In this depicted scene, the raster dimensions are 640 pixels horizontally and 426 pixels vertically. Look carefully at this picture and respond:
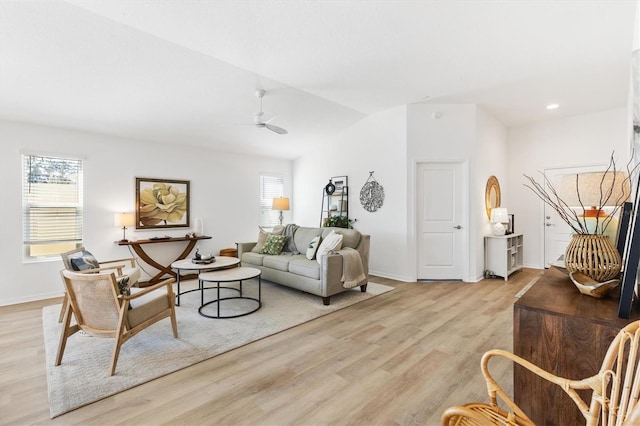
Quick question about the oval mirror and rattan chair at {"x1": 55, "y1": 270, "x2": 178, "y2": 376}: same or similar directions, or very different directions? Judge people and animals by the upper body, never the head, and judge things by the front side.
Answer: very different directions

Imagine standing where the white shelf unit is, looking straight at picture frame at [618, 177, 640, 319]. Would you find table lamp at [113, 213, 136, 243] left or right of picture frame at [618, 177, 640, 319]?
right

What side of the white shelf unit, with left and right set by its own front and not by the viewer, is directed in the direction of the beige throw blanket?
right

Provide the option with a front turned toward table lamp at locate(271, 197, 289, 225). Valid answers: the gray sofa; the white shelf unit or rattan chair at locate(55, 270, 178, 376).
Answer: the rattan chair

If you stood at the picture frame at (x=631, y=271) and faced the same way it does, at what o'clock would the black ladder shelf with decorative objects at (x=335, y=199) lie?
The black ladder shelf with decorative objects is roughly at 1 o'clock from the picture frame.

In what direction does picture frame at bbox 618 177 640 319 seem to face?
to the viewer's left

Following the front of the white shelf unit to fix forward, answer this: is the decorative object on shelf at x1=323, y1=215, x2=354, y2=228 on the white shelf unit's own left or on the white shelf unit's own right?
on the white shelf unit's own right

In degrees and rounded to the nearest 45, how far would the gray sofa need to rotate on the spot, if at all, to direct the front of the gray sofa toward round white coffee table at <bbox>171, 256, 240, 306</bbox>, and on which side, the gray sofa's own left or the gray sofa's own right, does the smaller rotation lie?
approximately 45° to the gray sofa's own right

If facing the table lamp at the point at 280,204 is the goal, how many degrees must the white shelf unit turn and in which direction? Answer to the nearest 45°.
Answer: approximately 135° to its right

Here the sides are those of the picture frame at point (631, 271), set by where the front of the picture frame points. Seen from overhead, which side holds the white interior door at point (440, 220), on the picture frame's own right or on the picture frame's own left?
on the picture frame's own right

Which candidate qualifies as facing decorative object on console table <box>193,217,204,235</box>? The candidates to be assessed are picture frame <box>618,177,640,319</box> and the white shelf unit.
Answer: the picture frame

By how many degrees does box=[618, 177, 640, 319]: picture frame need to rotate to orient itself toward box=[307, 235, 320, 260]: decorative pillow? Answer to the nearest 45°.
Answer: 0° — it already faces it

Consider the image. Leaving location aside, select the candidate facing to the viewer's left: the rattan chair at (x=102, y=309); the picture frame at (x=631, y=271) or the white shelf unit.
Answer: the picture frame

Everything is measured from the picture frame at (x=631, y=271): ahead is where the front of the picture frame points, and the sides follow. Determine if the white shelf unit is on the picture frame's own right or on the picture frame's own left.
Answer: on the picture frame's own right
